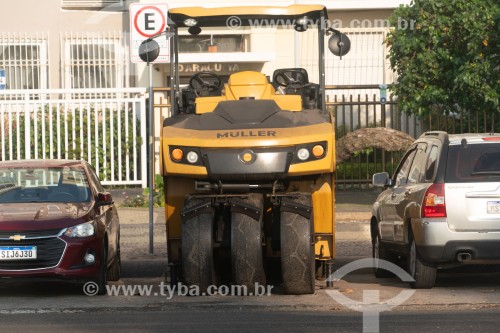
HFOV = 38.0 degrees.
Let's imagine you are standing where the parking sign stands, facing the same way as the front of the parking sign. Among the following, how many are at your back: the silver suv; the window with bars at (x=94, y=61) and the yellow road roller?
1

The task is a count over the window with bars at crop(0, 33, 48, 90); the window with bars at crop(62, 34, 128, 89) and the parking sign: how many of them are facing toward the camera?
3

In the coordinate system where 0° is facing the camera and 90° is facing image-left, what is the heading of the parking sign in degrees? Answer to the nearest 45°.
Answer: approximately 0°

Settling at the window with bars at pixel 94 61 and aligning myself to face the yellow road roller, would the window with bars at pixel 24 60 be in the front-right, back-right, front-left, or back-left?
back-right

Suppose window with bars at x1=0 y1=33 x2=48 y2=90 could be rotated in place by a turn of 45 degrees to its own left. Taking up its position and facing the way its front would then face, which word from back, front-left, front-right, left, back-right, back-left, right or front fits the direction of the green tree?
front

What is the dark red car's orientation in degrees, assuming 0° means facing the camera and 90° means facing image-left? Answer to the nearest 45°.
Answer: approximately 0°

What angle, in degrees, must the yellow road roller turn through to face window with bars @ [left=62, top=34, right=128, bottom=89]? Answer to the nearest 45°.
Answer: approximately 180°

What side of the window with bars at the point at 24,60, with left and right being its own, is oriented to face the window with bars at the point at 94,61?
left

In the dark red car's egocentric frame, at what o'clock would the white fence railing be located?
The white fence railing is roughly at 6 o'clock from the dark red car.
